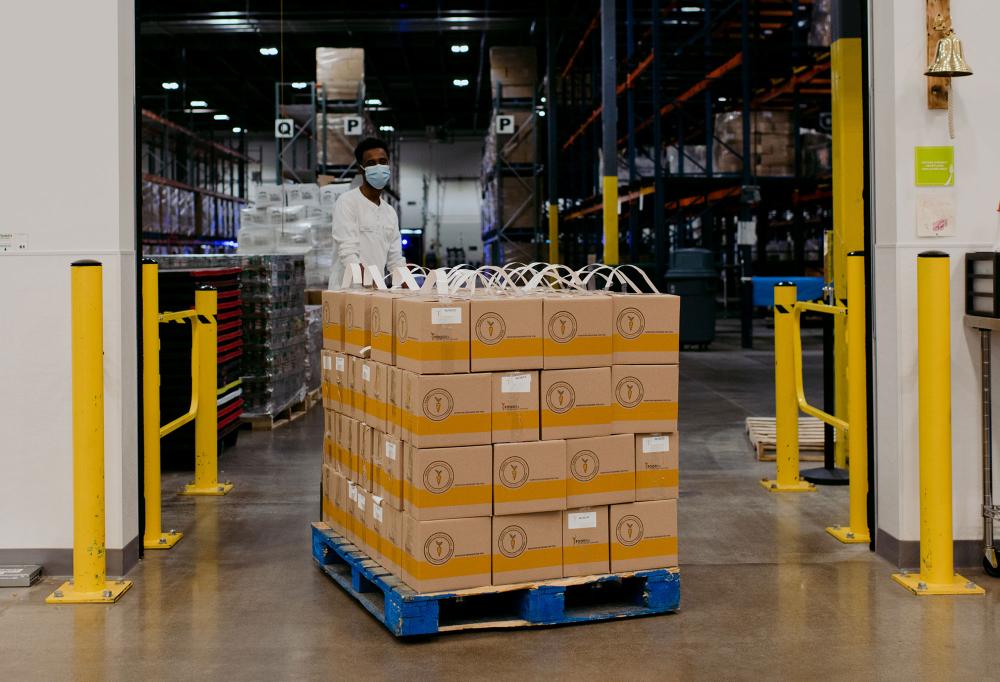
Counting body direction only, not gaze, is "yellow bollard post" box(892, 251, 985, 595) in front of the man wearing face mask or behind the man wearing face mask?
in front

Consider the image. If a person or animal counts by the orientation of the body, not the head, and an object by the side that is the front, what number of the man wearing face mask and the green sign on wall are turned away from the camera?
0

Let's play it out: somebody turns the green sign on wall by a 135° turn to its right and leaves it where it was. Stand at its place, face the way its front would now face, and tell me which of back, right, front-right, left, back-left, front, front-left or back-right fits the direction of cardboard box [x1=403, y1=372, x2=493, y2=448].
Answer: left

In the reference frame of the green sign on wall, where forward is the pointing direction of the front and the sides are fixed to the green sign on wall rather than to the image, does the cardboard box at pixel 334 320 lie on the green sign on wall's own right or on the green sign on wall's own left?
on the green sign on wall's own right

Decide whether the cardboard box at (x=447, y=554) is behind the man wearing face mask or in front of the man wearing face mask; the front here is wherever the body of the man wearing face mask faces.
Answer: in front

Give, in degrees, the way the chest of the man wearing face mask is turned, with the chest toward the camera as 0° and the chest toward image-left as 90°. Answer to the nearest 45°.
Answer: approximately 315°

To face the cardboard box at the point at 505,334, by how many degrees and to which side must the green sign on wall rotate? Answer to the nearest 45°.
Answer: approximately 45° to its right

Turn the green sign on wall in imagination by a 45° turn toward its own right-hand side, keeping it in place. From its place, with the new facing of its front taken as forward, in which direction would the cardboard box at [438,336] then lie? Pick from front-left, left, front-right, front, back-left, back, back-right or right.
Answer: front

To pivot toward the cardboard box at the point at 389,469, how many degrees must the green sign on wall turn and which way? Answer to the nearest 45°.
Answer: approximately 45° to its right

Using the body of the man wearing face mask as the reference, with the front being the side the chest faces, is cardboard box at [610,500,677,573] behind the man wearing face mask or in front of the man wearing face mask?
in front

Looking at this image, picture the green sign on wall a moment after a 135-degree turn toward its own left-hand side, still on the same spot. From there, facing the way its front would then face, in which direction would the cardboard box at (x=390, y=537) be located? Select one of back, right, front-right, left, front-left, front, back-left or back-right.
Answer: back

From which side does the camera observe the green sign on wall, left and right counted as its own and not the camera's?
front
